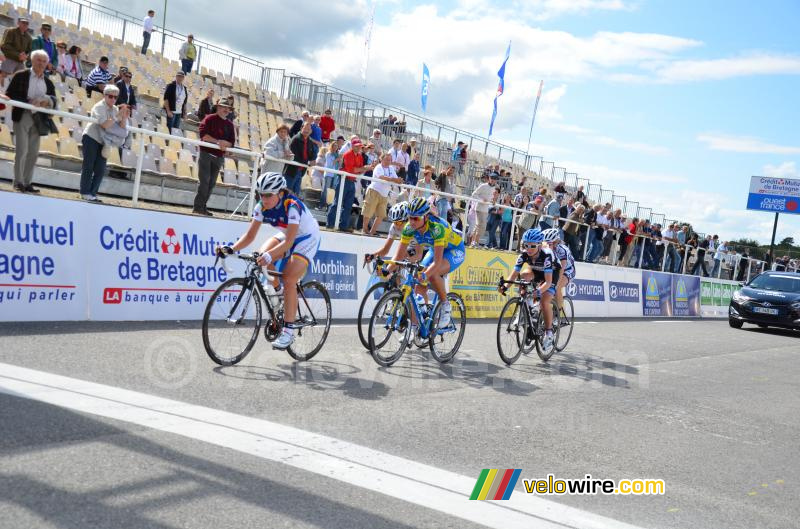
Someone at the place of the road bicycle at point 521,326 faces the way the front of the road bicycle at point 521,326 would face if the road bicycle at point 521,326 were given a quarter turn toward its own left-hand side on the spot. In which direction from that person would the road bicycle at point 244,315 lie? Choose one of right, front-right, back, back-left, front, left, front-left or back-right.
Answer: right

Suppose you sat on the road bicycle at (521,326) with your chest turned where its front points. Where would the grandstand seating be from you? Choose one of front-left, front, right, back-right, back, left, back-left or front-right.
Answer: right

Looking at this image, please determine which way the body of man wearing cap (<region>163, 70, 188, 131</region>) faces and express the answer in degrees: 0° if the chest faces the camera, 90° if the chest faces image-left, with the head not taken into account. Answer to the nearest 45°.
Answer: approximately 315°

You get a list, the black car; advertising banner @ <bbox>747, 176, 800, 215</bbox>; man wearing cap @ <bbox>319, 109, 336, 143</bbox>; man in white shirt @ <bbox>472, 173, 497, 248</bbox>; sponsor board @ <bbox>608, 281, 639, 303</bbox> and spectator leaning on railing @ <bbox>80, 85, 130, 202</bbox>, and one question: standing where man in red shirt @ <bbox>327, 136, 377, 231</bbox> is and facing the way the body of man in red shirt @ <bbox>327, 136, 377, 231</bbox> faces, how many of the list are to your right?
1

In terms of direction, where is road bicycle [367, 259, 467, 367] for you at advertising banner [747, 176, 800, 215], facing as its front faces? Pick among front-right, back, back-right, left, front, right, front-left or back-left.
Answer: front

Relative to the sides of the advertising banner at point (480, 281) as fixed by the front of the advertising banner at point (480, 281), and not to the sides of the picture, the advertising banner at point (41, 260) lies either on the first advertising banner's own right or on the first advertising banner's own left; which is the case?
on the first advertising banner's own right

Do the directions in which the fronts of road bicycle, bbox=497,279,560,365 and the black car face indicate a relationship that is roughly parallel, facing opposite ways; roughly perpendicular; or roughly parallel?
roughly parallel

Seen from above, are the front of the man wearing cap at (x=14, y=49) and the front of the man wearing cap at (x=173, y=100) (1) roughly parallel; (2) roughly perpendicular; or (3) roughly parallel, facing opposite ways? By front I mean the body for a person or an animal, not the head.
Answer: roughly parallel

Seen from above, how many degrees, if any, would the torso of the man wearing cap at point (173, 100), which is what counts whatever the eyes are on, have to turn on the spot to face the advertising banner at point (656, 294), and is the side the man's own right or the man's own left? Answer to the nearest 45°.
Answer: approximately 45° to the man's own left

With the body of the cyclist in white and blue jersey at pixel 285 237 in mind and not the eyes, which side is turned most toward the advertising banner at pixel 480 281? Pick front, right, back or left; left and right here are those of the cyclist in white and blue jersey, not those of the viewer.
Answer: back

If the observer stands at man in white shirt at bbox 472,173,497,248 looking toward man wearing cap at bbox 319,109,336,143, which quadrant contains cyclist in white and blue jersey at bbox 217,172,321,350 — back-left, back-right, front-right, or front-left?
back-left

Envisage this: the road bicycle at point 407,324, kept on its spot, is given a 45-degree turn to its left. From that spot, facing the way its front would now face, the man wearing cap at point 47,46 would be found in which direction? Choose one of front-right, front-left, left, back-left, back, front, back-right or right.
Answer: back-right

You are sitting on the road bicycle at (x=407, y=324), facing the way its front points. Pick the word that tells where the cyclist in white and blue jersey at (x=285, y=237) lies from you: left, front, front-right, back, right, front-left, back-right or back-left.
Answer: front

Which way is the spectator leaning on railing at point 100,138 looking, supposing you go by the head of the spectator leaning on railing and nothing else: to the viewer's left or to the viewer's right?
to the viewer's right

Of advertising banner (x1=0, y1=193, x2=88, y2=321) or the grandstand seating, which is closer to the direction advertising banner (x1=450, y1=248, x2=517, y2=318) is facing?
the advertising banner

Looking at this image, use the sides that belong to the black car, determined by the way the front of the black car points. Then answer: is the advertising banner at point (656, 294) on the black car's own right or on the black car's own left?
on the black car's own right

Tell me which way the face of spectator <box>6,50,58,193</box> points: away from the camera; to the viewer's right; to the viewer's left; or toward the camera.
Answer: toward the camera

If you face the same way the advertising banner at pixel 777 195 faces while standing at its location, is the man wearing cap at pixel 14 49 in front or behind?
in front

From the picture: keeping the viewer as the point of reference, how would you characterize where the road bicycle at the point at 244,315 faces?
facing the viewer and to the left of the viewer

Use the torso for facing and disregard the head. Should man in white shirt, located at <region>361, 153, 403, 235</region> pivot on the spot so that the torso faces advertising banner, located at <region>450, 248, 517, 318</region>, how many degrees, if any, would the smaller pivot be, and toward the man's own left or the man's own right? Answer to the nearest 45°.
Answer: approximately 45° to the man's own left
